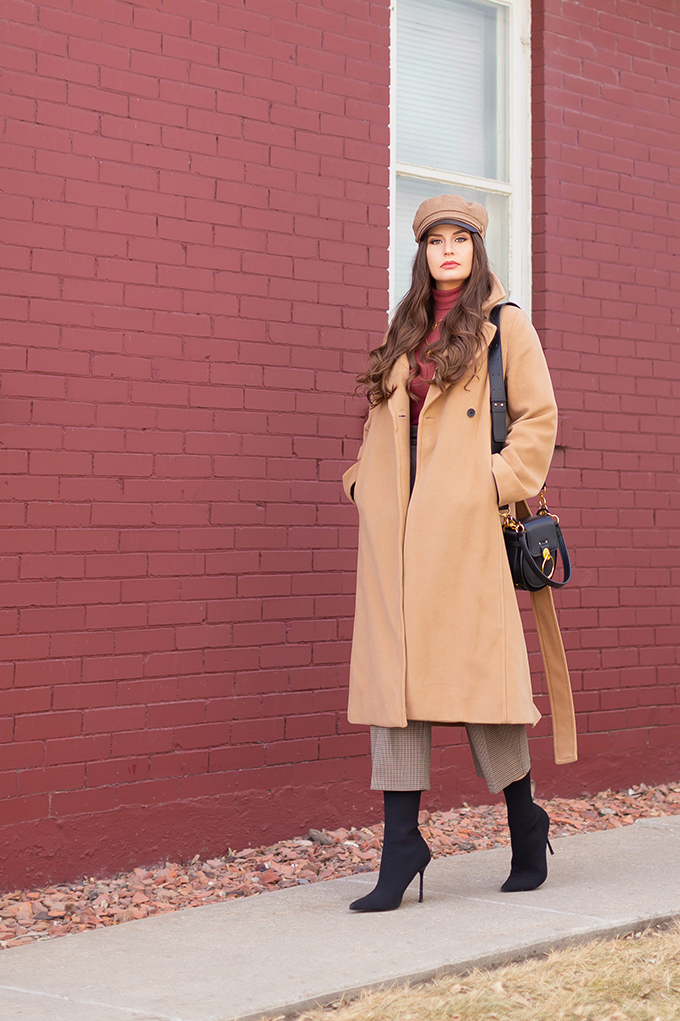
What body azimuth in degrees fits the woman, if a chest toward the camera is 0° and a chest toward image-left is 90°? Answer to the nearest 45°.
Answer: approximately 45°

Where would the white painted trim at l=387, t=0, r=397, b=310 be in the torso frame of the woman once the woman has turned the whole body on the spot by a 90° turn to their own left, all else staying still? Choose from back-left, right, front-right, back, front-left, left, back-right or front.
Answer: back-left
